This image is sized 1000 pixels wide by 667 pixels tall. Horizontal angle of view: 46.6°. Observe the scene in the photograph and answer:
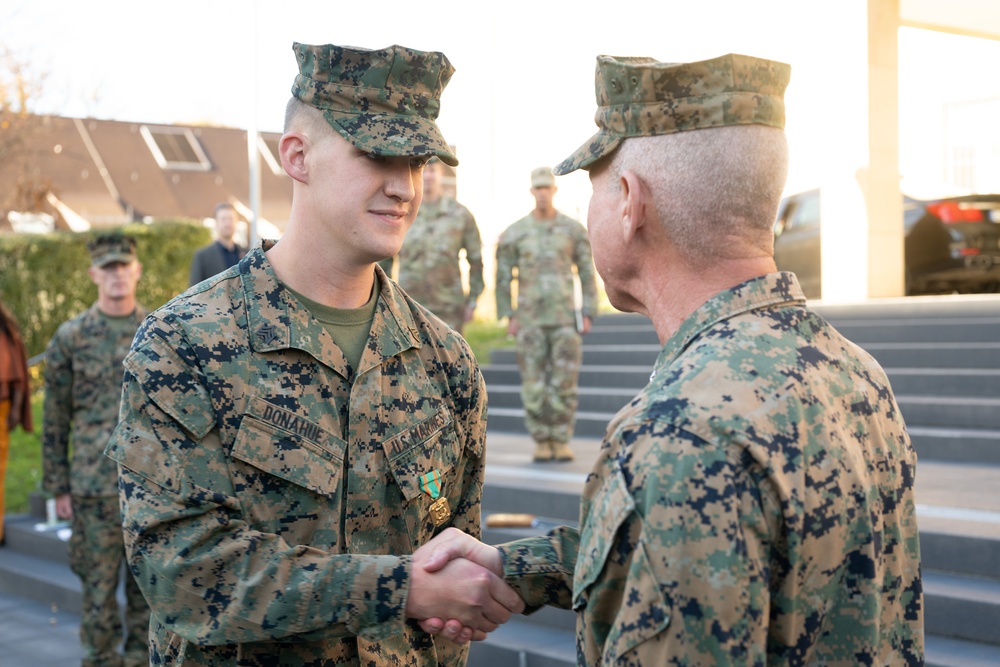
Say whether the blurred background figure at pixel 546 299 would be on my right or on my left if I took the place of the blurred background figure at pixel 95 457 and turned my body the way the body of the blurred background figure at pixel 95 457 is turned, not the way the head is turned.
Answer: on my left

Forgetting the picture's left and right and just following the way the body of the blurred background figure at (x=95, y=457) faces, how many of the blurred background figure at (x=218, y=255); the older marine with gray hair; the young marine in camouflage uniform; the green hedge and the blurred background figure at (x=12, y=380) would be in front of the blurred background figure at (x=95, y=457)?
2

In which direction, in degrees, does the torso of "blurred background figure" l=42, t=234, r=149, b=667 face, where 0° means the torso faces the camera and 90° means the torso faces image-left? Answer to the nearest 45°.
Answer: approximately 0°

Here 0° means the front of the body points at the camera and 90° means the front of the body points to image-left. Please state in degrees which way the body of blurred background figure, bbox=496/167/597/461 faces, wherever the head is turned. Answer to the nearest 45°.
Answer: approximately 0°

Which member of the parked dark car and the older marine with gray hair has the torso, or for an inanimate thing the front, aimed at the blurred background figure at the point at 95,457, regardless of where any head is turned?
the older marine with gray hair

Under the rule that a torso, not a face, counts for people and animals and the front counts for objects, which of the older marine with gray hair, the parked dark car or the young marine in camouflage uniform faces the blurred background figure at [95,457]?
the older marine with gray hair

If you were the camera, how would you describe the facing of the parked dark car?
facing away from the viewer and to the left of the viewer

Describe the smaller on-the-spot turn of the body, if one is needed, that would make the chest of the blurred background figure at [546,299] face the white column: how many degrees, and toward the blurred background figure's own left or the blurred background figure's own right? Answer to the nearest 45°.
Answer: approximately 135° to the blurred background figure's own left

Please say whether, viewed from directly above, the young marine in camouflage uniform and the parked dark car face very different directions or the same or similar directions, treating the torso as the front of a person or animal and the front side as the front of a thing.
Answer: very different directions

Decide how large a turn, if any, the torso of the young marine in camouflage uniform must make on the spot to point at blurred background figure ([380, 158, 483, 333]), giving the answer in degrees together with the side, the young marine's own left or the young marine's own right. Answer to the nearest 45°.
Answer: approximately 135° to the young marine's own left

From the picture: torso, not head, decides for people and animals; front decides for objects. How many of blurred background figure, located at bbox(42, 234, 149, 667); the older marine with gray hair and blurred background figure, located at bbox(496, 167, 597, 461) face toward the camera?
2
